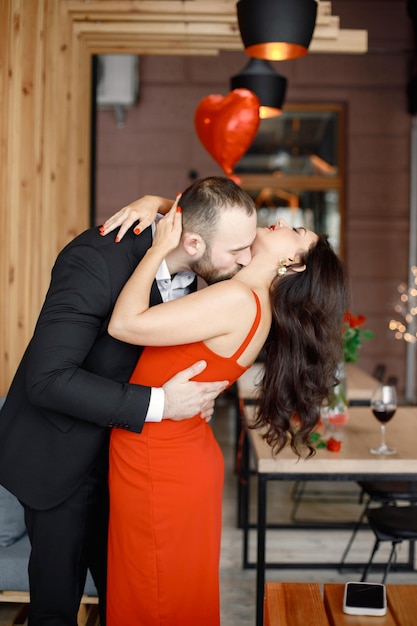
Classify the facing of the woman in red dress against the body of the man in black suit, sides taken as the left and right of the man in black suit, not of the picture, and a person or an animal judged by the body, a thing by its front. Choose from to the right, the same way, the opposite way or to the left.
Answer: the opposite way

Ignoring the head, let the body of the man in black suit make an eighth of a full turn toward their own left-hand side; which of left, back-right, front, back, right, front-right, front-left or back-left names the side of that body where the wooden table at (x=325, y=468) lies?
front

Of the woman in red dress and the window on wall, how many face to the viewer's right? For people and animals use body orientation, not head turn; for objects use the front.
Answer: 0

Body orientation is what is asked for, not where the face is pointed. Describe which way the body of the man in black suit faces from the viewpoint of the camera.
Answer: to the viewer's right

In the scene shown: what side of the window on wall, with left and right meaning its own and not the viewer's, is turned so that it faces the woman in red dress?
front

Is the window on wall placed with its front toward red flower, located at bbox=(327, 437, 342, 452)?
yes

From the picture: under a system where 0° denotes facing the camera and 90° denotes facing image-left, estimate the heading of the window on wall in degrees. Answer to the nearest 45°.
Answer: approximately 0°

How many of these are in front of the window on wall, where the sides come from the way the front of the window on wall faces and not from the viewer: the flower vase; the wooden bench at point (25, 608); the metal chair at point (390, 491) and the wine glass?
4

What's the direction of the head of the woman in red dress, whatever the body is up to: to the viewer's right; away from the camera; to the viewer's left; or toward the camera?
to the viewer's left

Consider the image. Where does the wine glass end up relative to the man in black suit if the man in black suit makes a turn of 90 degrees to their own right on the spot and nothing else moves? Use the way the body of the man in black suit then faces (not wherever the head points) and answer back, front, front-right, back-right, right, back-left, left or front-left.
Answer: back-left

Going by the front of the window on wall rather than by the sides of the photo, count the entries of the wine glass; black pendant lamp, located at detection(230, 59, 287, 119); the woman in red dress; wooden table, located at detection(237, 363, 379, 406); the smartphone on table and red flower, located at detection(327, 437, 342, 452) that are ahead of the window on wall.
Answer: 6

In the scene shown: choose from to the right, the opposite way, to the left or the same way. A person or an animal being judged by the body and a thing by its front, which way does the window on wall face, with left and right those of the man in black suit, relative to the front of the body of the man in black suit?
to the right

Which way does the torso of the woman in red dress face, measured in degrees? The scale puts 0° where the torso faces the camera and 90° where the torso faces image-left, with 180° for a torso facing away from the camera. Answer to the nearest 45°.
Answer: approximately 90°
